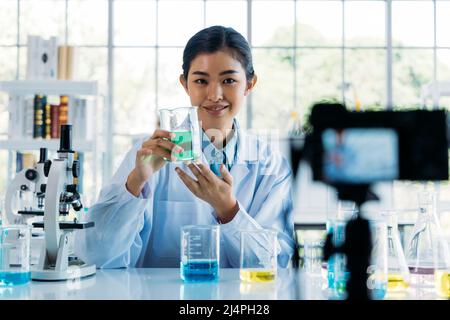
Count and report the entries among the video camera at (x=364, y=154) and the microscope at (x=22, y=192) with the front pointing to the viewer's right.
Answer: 1

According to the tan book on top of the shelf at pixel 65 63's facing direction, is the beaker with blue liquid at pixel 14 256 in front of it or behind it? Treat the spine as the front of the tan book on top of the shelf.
in front

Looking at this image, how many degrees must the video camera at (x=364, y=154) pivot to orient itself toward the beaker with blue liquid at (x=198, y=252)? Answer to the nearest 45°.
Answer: approximately 45° to its left

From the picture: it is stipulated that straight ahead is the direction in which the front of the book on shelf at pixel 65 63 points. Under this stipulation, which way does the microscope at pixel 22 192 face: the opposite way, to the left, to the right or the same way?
to the left

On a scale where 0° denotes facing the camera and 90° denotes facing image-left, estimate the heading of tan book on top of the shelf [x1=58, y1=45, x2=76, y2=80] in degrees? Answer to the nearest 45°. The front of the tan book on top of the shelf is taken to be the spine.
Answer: approximately 0°

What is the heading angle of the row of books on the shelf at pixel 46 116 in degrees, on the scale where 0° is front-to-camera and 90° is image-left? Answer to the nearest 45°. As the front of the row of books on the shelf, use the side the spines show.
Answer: approximately 0°
